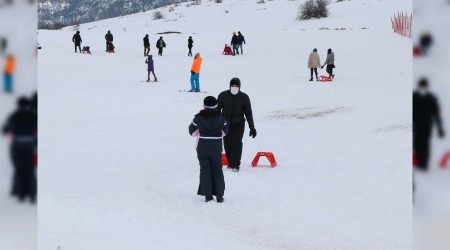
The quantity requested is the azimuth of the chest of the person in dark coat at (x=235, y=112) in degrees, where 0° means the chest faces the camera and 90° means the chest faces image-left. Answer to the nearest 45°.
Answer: approximately 0°

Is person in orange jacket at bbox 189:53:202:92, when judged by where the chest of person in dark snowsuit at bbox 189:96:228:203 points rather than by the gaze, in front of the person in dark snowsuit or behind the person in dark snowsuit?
in front

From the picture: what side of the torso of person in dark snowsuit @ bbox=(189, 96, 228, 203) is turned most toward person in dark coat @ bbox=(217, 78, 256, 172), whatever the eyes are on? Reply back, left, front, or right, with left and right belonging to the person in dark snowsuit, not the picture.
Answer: front

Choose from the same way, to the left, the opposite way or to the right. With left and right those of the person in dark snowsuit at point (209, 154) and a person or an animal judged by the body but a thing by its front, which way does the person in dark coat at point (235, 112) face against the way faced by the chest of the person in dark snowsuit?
the opposite way

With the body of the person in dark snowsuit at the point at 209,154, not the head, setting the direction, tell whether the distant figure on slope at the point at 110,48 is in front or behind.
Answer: in front
